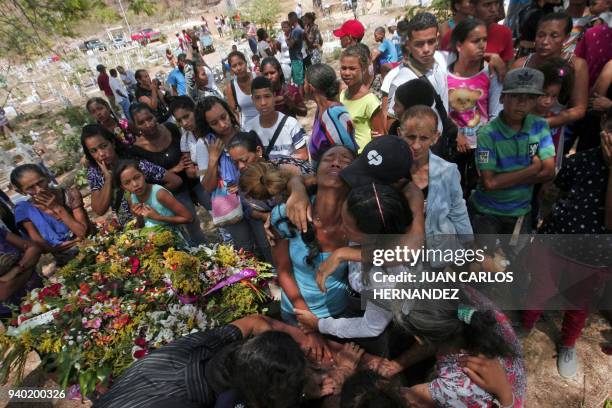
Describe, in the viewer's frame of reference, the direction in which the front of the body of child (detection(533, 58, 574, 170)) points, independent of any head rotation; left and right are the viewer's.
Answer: facing the viewer and to the left of the viewer

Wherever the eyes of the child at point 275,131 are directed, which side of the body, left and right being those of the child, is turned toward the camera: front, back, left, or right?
front

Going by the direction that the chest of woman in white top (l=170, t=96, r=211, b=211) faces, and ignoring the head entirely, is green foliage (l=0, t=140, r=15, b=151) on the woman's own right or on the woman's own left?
on the woman's own right

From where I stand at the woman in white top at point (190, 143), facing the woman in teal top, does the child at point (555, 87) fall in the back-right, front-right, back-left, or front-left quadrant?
front-left

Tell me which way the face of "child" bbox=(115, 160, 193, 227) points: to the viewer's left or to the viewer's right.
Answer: to the viewer's right

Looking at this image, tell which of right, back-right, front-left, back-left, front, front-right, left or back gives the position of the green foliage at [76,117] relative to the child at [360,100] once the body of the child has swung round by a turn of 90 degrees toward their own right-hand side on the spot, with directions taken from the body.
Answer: front

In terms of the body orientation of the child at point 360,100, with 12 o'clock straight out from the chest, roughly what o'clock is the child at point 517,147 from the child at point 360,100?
the child at point 517,147 is roughly at 9 o'clock from the child at point 360,100.

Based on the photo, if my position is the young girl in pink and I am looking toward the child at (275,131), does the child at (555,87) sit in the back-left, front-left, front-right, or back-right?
back-left

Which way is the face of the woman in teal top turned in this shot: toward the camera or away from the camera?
toward the camera

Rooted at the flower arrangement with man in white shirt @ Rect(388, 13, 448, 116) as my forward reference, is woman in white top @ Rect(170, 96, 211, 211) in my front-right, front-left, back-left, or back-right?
front-left

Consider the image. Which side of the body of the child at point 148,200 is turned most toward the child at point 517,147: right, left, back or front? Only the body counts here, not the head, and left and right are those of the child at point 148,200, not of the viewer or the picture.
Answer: left

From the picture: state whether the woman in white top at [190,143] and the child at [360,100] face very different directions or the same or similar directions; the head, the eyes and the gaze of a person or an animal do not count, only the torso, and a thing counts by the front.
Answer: same or similar directions

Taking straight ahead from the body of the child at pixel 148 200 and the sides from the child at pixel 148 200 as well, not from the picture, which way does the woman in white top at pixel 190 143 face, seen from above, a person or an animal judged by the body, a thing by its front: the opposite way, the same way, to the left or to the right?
the same way

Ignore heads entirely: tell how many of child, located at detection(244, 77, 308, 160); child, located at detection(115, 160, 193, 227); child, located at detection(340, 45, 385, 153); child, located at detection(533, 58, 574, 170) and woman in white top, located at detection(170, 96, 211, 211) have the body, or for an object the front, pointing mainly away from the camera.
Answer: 0
